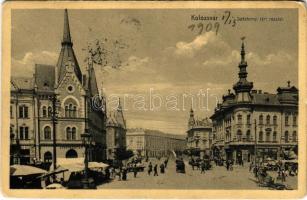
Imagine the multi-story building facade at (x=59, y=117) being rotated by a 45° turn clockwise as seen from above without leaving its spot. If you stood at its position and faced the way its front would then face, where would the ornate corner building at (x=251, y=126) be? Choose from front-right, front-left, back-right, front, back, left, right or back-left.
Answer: back-left

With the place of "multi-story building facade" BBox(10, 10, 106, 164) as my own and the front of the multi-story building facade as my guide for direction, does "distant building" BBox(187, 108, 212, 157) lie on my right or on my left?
on my left

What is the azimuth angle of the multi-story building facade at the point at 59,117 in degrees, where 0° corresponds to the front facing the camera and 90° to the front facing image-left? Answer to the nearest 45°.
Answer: approximately 0°
